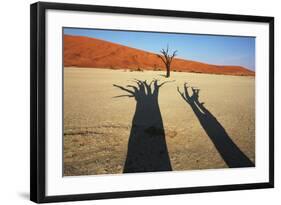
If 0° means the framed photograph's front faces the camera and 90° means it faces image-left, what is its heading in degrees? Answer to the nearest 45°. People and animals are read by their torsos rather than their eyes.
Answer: approximately 315°
